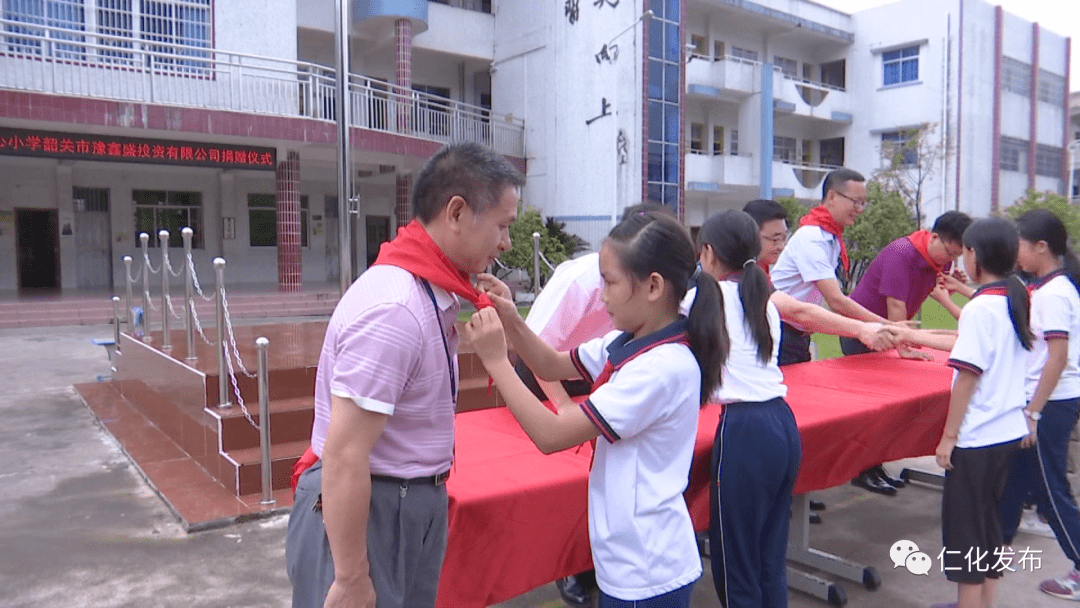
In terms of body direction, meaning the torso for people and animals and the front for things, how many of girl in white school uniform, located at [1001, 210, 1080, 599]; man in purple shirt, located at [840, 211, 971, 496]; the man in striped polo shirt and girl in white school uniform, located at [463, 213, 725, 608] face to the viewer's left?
2

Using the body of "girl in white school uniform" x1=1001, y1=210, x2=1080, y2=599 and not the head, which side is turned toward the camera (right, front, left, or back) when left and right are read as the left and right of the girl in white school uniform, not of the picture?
left

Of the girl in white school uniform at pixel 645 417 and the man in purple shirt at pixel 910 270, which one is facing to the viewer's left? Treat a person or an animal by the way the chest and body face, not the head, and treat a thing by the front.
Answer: the girl in white school uniform

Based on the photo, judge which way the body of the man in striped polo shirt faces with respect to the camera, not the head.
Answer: to the viewer's right

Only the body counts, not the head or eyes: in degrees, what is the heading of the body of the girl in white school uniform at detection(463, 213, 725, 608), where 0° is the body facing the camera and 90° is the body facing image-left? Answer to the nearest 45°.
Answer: approximately 90°

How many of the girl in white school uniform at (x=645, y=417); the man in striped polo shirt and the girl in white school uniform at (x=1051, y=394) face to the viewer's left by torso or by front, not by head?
2

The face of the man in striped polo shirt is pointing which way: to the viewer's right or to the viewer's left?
to the viewer's right

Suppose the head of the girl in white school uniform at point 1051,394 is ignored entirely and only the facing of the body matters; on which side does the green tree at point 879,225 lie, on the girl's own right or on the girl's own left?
on the girl's own right

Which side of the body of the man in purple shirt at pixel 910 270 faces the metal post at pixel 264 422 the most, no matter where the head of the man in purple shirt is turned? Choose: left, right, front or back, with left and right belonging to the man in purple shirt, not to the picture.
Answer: back

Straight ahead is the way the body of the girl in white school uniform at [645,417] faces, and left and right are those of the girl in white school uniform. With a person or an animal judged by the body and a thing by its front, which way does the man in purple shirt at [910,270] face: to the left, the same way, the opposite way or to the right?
the opposite way

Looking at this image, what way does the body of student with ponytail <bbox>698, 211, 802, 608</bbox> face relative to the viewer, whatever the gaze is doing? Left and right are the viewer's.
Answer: facing away from the viewer and to the left of the viewer

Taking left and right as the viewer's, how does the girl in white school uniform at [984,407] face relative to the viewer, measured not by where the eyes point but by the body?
facing away from the viewer and to the left of the viewer

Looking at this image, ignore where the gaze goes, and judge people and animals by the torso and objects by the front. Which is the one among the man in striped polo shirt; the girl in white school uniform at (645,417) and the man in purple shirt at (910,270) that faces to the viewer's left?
the girl in white school uniform

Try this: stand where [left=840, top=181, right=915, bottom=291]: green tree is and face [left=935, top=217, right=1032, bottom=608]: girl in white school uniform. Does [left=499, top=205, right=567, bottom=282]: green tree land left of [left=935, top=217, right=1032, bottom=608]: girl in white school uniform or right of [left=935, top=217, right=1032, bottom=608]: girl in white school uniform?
right

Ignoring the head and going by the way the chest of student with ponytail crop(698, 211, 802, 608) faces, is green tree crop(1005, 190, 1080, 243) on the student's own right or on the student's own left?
on the student's own right
